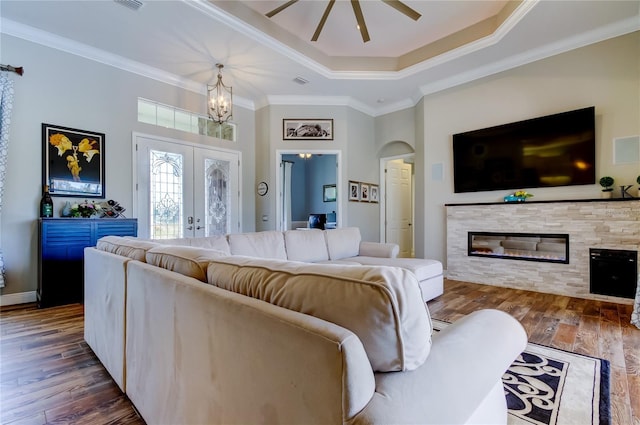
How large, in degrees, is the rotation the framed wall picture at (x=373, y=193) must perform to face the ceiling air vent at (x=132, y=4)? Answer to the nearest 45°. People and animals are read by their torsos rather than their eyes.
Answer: approximately 90° to its right

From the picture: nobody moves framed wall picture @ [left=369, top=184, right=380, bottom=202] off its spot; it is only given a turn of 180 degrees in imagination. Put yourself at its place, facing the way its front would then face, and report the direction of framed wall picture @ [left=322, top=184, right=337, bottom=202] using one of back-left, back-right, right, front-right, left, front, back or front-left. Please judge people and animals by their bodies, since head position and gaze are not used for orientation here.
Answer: front

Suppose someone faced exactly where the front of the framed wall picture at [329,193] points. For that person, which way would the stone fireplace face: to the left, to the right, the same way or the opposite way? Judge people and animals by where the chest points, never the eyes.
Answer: to the right

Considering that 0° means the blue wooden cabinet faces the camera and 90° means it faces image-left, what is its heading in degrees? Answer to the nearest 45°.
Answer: approximately 315°

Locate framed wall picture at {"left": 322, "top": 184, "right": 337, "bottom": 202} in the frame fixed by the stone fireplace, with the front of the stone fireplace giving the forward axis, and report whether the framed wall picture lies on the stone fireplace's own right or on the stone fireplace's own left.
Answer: on the stone fireplace's own right

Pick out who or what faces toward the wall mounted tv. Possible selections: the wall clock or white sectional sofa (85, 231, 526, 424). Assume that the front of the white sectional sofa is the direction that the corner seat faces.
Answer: the white sectional sofa

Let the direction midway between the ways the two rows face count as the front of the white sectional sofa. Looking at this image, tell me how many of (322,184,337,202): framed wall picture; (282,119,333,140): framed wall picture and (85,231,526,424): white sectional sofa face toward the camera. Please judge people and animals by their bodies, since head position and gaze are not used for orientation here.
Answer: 2

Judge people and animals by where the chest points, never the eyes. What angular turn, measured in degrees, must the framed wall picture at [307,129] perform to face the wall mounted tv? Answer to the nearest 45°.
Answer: approximately 45° to its left

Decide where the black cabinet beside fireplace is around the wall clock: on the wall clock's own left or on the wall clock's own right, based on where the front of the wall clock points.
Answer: on the wall clock's own left

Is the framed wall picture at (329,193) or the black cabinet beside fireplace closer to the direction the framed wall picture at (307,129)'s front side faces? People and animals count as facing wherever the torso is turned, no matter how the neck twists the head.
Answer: the black cabinet beside fireplace
